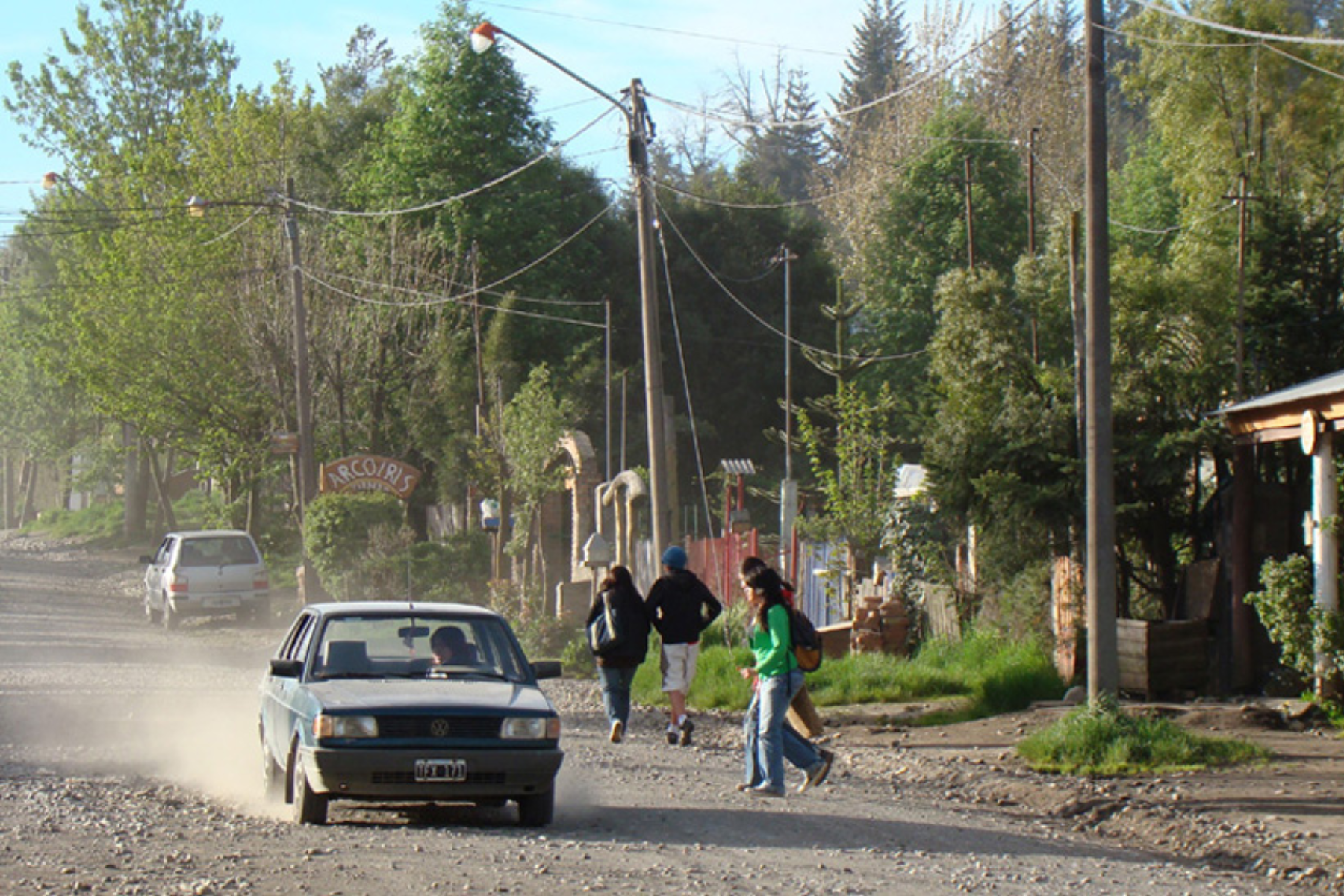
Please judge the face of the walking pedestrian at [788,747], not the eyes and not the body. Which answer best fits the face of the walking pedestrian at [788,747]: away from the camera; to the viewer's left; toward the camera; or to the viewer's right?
to the viewer's left

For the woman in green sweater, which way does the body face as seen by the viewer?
to the viewer's left

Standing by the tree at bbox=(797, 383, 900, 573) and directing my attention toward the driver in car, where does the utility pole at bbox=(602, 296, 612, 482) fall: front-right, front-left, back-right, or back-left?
back-right

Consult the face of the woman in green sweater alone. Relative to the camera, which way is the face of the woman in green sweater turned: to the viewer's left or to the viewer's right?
to the viewer's left

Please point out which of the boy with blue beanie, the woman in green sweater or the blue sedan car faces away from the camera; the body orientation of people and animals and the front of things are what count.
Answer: the boy with blue beanie

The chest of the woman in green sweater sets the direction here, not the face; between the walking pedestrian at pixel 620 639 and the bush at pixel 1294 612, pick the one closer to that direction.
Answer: the walking pedestrian

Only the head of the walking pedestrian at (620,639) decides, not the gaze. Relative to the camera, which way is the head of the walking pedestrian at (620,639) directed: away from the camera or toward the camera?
away from the camera

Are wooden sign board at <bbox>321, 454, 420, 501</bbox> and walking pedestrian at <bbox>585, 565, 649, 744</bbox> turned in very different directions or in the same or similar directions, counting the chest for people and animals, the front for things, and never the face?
very different directions

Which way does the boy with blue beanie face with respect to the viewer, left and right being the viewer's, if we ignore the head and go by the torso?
facing away from the viewer

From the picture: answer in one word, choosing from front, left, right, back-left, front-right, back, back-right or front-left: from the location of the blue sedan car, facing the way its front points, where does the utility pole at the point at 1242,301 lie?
back-left
